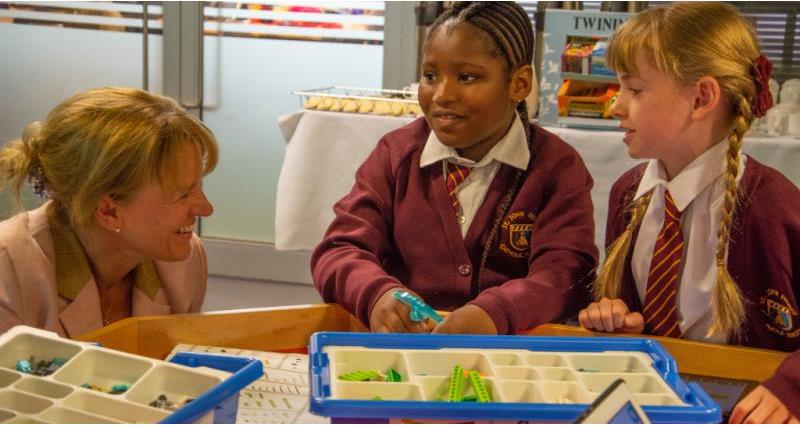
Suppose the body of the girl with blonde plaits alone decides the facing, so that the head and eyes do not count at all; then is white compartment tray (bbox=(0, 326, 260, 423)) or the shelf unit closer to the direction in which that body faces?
the white compartment tray

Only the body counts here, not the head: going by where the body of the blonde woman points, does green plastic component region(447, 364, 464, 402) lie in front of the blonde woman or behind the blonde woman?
in front

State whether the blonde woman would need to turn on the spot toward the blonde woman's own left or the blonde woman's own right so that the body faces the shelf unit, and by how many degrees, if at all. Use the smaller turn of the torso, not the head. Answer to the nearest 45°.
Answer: approximately 90° to the blonde woman's own left

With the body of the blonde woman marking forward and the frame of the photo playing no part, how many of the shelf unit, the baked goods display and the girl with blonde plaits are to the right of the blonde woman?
0

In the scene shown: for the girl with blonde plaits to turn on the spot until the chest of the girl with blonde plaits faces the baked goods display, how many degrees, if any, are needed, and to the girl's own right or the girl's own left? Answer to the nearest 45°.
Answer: approximately 90° to the girl's own right

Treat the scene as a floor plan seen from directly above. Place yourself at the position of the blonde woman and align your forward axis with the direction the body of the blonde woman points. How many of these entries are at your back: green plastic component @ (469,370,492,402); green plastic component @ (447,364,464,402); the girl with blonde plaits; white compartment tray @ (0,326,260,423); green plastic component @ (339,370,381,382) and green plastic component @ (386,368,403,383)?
0

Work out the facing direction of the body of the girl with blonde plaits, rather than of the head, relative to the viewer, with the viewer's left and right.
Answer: facing the viewer and to the left of the viewer

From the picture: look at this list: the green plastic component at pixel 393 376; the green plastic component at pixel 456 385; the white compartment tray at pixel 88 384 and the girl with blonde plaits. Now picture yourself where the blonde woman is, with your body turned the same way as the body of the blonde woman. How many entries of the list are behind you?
0

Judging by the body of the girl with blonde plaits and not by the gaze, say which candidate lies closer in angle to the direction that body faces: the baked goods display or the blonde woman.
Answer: the blonde woman

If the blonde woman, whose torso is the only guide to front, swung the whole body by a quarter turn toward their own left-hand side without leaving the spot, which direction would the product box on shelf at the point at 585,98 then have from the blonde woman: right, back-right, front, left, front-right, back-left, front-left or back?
front

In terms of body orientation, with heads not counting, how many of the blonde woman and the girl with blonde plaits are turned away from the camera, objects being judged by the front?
0

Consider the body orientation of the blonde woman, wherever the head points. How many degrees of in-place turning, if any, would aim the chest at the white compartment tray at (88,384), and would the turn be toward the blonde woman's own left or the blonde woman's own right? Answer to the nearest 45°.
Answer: approximately 45° to the blonde woman's own right

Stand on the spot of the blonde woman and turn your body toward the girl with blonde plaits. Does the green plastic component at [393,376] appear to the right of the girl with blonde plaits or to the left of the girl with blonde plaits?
right

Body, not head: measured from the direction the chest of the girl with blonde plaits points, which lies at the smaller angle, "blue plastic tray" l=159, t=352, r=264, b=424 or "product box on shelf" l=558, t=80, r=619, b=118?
the blue plastic tray

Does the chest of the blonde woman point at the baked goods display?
no

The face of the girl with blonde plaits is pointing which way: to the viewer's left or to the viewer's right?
to the viewer's left

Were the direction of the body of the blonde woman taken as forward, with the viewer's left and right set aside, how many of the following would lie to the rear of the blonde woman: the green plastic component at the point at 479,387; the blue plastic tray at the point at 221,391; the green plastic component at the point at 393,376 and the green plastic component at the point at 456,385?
0

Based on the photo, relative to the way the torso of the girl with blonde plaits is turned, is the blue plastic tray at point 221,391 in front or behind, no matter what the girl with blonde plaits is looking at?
in front

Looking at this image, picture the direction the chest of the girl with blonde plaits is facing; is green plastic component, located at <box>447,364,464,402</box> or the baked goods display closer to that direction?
the green plastic component

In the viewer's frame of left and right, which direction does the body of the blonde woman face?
facing the viewer and to the right of the viewer
